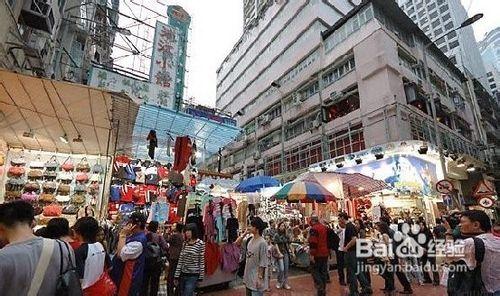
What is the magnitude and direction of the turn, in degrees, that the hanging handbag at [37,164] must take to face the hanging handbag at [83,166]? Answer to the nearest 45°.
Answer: approximately 90° to its left

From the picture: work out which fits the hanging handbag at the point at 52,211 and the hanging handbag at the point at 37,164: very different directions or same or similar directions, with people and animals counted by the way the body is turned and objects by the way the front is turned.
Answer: same or similar directions

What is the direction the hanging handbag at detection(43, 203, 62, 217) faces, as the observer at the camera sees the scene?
facing the viewer

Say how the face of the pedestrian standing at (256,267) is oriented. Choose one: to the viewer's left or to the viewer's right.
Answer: to the viewer's left

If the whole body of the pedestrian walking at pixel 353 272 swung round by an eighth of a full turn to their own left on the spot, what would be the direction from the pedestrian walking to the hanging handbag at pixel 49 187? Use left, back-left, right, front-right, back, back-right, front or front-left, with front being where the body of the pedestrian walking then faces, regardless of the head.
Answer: front-right

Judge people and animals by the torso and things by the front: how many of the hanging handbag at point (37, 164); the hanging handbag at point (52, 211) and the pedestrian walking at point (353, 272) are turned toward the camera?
2

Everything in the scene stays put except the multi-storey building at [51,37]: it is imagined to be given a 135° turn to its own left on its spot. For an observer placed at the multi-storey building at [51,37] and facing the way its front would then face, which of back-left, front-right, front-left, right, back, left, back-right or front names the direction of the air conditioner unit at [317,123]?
right

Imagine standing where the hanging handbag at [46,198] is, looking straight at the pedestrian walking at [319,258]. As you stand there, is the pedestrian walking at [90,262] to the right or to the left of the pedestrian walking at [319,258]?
right

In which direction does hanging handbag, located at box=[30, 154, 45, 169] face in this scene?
toward the camera
